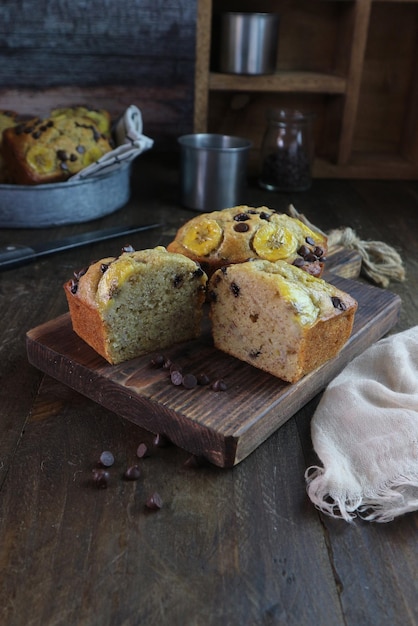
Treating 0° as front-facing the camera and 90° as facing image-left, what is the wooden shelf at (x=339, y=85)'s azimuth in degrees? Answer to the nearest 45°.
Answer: approximately 0°

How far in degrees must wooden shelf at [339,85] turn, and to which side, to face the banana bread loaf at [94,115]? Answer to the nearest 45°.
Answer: approximately 45° to its right

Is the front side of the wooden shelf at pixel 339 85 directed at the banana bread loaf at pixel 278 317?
yes

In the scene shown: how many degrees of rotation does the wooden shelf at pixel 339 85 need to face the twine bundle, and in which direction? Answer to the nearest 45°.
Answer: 0° — it already faces it

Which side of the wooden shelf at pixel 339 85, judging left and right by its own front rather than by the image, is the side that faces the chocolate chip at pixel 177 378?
front

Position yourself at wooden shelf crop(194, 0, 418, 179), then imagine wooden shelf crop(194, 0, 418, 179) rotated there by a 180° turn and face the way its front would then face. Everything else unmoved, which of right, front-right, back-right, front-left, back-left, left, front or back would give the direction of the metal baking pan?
back-left

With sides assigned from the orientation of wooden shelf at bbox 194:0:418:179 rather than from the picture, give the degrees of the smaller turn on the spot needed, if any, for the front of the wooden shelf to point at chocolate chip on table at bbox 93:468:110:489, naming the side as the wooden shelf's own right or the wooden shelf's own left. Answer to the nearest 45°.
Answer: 0° — it already faces it

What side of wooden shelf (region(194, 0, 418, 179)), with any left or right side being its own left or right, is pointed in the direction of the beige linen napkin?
front

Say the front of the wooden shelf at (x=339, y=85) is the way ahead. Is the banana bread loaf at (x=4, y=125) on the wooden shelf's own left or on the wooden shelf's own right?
on the wooden shelf's own right

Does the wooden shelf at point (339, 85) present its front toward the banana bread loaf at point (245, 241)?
yes

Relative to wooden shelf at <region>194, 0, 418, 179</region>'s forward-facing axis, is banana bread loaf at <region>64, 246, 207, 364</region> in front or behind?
in front

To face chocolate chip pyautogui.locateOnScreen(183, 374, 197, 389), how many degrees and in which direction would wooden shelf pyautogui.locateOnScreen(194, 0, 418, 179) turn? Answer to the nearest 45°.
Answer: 0° — it already faces it

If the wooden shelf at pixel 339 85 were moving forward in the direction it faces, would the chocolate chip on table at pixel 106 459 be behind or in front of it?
in front

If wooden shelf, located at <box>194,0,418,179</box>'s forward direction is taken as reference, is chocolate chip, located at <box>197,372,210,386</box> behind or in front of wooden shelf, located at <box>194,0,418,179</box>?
in front

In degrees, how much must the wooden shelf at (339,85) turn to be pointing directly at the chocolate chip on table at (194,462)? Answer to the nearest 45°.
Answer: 0° — it already faces it
